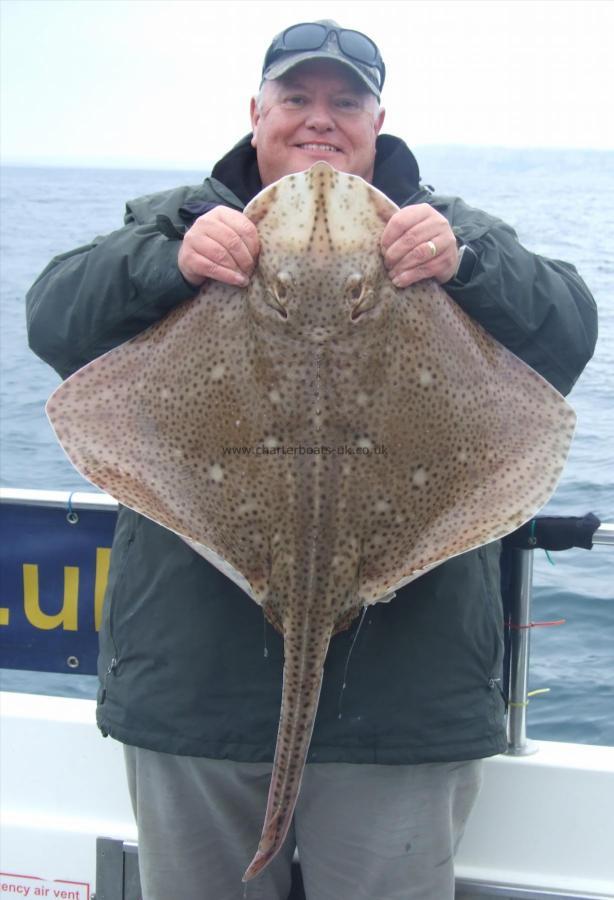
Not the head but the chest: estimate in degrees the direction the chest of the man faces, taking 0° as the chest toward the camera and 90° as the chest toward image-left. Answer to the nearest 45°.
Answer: approximately 0°

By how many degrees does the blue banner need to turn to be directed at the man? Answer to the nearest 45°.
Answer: approximately 45° to its left

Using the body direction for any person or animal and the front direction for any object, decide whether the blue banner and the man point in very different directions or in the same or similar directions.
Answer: same or similar directions

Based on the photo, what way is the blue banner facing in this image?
toward the camera

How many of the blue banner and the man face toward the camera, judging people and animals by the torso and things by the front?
2

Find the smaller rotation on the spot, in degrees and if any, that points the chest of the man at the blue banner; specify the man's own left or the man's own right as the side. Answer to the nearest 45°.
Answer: approximately 135° to the man's own right
